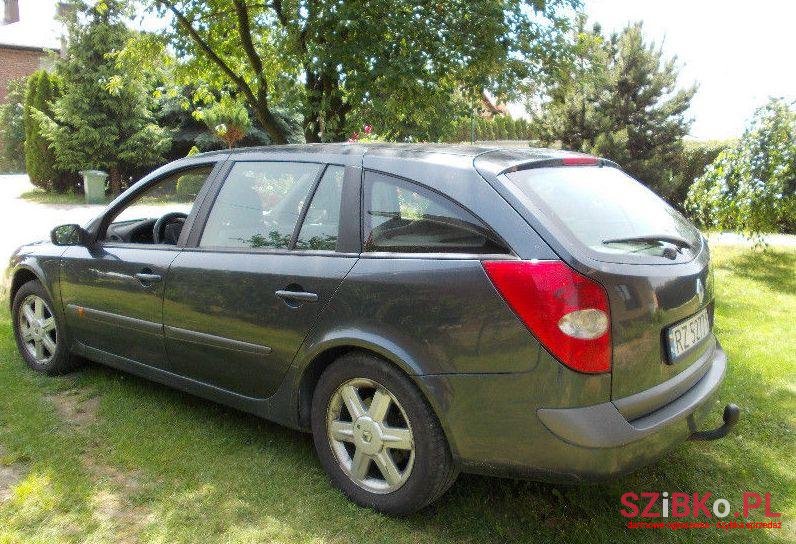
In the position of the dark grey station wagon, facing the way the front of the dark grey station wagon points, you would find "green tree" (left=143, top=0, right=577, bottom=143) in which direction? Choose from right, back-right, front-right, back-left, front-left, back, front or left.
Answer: front-right

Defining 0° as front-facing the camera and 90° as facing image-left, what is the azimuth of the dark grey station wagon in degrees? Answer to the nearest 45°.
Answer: approximately 135°

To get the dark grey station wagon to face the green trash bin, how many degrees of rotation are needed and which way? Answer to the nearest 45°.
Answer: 0° — it already faces it

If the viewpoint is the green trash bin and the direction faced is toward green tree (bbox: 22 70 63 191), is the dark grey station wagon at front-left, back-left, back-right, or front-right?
back-left

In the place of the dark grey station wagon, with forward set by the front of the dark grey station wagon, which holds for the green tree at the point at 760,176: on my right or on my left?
on my right

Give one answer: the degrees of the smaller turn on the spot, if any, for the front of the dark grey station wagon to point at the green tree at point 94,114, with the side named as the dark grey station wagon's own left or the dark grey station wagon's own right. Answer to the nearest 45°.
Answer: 0° — it already faces it
